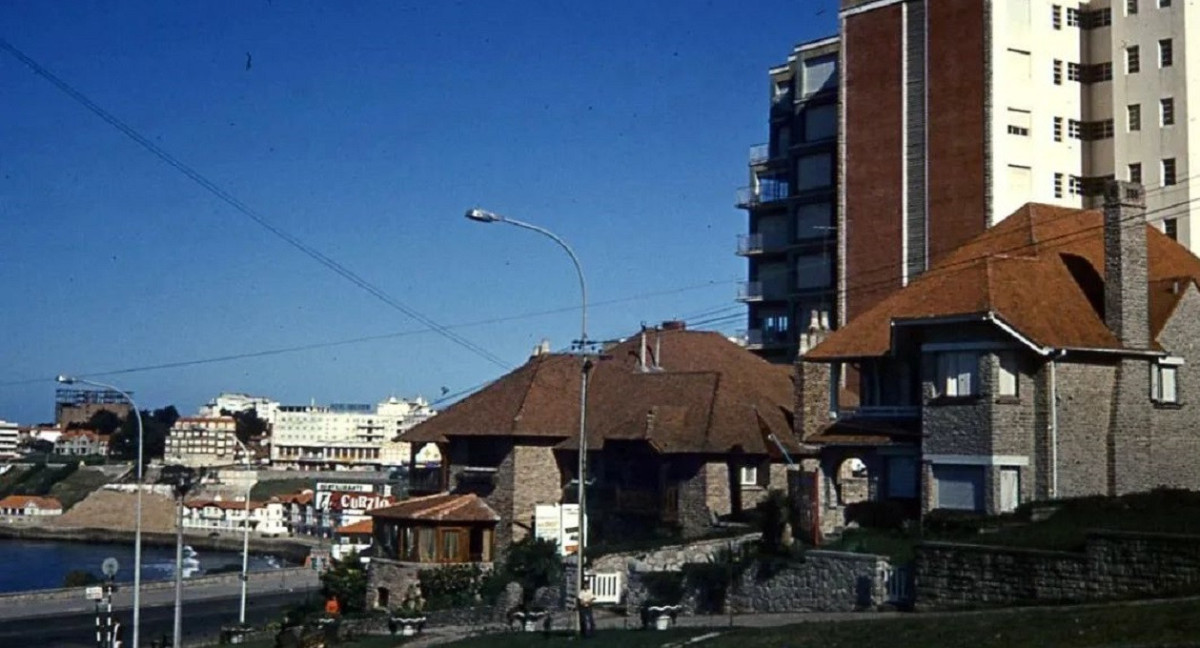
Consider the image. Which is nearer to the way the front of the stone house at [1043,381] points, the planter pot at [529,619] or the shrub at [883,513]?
the planter pot

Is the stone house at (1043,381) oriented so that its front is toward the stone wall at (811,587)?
yes

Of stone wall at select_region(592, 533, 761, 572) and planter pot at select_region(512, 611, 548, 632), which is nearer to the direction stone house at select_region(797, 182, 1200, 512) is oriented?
the planter pot

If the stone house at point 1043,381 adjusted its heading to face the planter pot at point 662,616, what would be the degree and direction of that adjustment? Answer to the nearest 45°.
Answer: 0° — it already faces it

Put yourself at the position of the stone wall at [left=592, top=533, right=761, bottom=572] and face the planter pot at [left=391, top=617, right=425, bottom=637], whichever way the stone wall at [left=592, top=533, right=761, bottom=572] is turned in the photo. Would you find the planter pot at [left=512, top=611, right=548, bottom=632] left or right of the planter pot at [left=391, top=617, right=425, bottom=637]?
left

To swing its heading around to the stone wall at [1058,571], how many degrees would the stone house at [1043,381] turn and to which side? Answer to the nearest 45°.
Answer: approximately 45° to its left

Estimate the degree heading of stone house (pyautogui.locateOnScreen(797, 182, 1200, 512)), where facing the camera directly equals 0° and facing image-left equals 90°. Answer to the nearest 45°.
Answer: approximately 45°

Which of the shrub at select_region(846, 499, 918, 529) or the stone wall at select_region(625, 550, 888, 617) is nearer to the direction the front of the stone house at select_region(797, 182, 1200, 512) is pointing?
the stone wall

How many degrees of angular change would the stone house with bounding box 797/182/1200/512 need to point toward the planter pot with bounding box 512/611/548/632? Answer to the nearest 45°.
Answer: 0° — it already faces it
